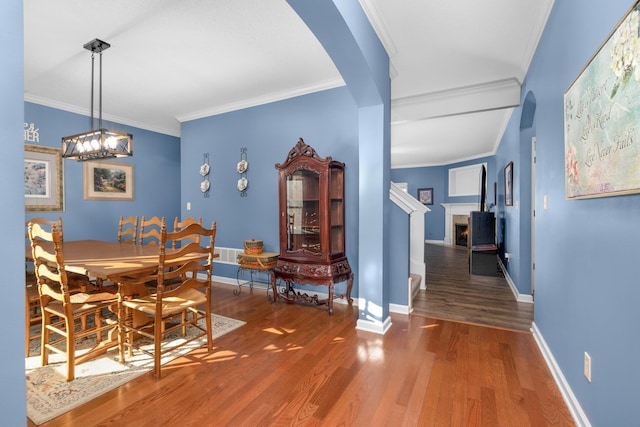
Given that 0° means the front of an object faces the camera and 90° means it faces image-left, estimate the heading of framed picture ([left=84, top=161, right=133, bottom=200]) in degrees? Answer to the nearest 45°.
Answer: approximately 315°

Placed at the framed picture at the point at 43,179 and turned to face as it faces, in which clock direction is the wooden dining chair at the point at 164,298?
The wooden dining chair is roughly at 1 o'clock from the framed picture.

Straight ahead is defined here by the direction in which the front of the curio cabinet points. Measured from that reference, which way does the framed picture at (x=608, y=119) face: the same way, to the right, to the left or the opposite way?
to the right

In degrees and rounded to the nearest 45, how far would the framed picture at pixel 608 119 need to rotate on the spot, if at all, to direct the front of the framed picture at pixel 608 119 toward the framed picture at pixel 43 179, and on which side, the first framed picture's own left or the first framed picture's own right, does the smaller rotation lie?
0° — it already faces it

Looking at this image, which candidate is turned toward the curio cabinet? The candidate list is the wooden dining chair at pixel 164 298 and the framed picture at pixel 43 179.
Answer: the framed picture

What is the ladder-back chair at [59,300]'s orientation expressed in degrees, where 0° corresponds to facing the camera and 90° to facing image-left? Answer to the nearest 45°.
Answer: approximately 225°

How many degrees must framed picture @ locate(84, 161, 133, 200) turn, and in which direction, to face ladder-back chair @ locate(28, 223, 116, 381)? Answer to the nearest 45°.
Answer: approximately 45° to its right

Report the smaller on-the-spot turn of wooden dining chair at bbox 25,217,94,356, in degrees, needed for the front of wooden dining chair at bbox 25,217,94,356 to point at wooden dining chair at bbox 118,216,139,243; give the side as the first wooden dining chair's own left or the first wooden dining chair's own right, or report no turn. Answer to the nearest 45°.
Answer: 0° — it already faces it

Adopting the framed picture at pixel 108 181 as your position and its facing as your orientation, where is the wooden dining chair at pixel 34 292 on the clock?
The wooden dining chair is roughly at 2 o'clock from the framed picture.
